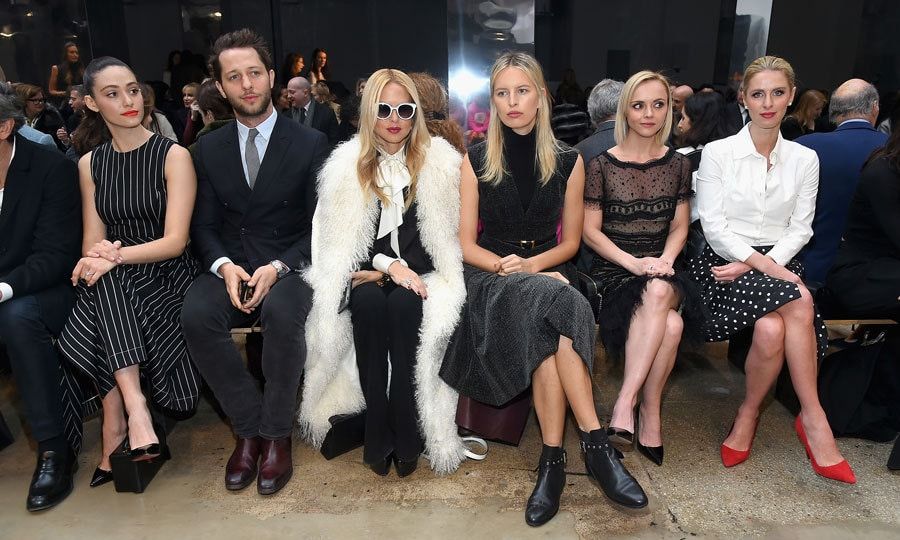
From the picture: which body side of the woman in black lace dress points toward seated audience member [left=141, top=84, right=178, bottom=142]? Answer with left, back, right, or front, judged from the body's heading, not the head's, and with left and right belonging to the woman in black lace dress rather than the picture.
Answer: right

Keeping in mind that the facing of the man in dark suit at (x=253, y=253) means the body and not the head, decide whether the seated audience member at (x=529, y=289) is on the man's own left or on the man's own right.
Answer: on the man's own left

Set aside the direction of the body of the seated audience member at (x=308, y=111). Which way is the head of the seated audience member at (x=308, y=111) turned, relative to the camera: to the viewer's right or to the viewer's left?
to the viewer's left

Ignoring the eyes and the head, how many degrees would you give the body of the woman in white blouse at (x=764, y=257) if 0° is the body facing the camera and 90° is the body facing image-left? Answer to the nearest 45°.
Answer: approximately 0°

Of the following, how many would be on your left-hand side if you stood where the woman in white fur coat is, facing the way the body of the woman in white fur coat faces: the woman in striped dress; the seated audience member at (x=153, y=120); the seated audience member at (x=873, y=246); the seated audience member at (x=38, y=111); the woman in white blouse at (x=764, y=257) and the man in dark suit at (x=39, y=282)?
2

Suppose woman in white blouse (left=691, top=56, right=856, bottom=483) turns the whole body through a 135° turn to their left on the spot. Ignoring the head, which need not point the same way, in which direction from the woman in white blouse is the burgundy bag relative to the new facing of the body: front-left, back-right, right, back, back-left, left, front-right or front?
back

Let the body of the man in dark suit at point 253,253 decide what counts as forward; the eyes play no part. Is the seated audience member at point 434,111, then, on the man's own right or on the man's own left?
on the man's own left

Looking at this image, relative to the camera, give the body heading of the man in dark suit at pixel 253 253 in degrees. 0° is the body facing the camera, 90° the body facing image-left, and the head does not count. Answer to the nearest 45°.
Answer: approximately 0°

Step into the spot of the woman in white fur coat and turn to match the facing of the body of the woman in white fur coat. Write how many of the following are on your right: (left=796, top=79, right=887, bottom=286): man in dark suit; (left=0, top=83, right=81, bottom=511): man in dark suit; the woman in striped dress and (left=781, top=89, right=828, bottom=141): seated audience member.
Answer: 2

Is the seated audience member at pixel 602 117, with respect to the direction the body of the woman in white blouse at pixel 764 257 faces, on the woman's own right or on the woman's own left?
on the woman's own right

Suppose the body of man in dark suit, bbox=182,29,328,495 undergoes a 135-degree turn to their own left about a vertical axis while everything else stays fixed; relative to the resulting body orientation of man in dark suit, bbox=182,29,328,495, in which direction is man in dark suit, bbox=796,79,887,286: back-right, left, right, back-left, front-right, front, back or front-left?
front-right

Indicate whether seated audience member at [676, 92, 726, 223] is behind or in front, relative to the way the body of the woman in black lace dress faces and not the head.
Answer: behind

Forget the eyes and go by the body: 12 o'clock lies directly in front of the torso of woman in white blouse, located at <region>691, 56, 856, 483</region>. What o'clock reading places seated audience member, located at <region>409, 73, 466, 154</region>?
The seated audience member is roughly at 3 o'clock from the woman in white blouse.

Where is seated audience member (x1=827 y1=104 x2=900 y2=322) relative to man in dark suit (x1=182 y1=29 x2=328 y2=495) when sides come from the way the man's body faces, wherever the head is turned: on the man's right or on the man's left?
on the man's left
